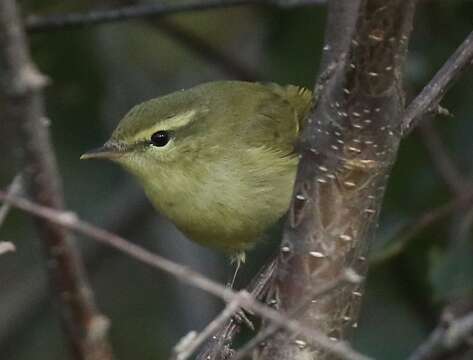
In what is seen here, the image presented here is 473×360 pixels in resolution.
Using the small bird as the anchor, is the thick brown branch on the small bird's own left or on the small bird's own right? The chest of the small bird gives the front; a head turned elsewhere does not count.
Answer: on the small bird's own left

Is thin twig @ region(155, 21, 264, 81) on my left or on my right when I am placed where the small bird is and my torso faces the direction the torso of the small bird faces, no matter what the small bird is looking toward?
on my right

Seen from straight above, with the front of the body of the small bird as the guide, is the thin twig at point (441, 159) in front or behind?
behind

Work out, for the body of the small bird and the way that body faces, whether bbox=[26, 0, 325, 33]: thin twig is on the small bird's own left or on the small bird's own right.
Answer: on the small bird's own right

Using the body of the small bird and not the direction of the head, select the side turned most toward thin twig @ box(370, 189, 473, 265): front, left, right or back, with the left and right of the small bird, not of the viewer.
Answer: back

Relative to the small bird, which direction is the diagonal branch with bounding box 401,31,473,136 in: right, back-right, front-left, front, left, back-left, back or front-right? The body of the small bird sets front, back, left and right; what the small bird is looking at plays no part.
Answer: back-left

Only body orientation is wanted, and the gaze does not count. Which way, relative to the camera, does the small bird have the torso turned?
to the viewer's left
